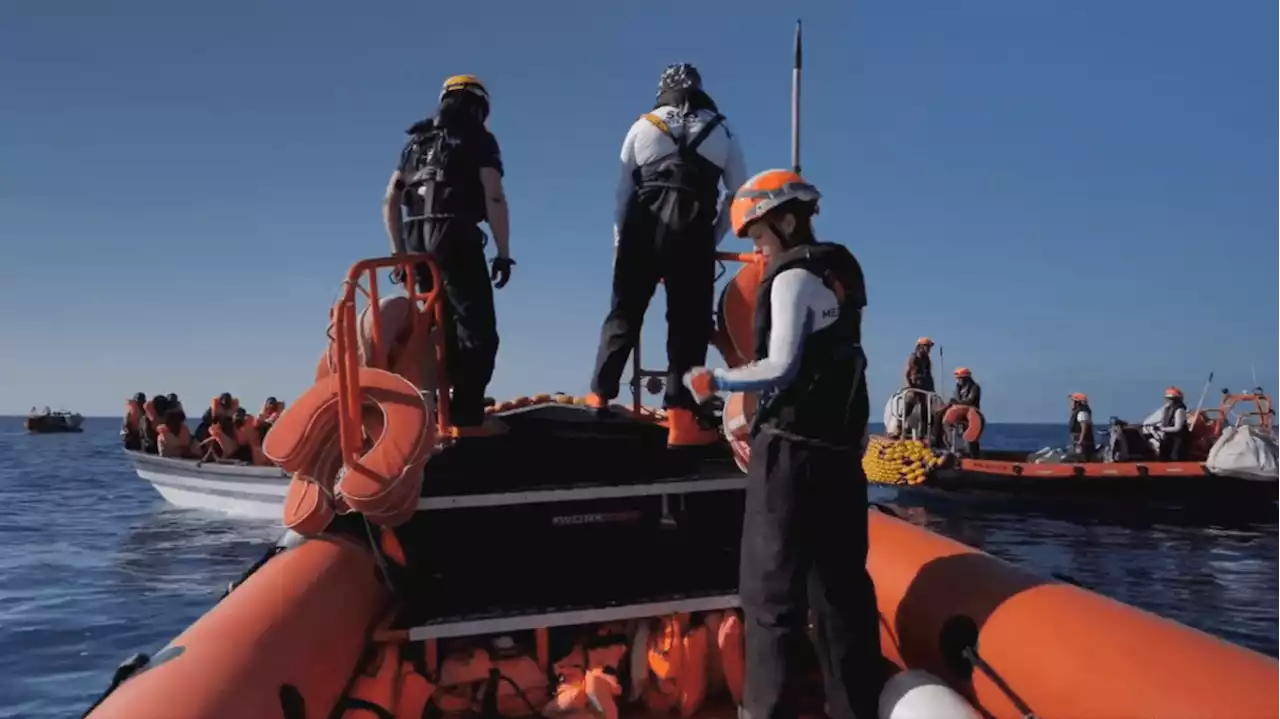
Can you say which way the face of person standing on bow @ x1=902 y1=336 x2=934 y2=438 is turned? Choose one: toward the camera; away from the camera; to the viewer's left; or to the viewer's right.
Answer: toward the camera

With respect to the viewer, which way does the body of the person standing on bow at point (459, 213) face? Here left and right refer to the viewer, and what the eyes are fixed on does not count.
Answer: facing away from the viewer and to the right of the viewer

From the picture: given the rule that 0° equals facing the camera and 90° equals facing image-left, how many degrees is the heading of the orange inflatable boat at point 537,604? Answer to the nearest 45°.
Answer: approximately 180°

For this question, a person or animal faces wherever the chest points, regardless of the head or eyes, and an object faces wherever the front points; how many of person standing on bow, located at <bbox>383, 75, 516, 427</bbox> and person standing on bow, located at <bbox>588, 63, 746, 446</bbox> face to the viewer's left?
0

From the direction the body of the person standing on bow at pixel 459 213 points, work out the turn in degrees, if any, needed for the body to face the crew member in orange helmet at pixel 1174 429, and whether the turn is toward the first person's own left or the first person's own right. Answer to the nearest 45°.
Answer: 0° — they already face them

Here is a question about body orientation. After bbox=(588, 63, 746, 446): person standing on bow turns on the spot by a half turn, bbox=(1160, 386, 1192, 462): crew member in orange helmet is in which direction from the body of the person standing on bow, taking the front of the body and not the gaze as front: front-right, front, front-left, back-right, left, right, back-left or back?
back-left

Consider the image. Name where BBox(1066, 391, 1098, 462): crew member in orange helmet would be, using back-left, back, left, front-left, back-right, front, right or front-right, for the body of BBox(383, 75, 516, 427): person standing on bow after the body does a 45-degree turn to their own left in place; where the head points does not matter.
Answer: front-right

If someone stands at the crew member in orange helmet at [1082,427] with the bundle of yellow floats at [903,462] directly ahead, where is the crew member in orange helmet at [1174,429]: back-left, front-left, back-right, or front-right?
back-left

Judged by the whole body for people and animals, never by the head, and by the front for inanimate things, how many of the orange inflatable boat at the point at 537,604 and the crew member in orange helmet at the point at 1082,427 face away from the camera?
1

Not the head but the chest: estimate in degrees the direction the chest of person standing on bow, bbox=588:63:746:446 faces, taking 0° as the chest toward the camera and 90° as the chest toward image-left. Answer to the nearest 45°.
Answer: approximately 180°
